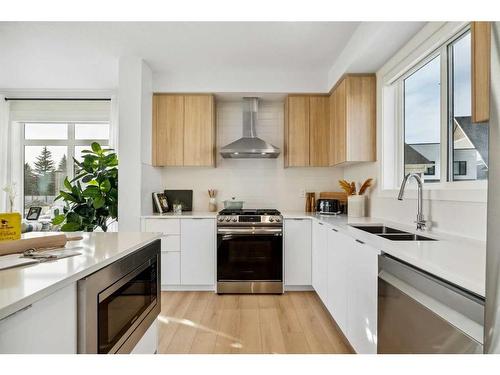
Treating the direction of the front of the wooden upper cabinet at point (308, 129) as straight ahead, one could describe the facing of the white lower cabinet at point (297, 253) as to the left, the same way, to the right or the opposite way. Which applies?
the same way

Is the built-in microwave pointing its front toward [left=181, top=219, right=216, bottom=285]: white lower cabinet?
no

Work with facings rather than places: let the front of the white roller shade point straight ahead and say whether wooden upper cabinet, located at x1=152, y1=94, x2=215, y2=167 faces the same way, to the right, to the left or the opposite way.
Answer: the same way

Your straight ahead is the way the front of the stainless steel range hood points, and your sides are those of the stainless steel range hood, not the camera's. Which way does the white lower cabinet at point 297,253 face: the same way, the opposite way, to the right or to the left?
the same way

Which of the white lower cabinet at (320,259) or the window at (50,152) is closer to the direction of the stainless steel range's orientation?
the white lower cabinet

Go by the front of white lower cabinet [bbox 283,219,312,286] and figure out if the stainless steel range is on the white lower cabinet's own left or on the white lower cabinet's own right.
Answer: on the white lower cabinet's own right

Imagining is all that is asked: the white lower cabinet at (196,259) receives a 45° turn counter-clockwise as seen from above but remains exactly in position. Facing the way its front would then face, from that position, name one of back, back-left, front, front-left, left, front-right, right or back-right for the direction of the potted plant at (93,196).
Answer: back-right

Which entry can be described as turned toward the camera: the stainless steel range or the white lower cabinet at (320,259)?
the stainless steel range

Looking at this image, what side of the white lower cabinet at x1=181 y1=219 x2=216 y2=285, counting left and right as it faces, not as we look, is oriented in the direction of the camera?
front

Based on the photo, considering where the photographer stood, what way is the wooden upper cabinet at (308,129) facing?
facing the viewer

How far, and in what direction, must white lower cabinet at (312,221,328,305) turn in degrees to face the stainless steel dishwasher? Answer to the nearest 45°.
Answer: approximately 90° to its left

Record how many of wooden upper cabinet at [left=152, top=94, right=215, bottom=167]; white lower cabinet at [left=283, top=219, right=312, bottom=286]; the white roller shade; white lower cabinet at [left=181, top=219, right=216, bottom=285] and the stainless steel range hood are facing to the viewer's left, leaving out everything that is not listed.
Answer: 0

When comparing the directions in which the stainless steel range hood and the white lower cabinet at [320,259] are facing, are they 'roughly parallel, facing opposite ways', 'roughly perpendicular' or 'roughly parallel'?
roughly perpendicular

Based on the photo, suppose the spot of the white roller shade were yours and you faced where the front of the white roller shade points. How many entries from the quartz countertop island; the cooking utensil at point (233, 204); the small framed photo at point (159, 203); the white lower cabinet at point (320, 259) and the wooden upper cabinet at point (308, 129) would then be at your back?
0

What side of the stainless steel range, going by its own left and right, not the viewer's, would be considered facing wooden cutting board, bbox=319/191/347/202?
left

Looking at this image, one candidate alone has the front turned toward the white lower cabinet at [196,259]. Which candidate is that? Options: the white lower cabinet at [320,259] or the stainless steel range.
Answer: the white lower cabinet at [320,259]

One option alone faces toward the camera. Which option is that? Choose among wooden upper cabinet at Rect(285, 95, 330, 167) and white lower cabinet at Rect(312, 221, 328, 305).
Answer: the wooden upper cabinet

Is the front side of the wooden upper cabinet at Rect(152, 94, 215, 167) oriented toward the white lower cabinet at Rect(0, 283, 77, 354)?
yes

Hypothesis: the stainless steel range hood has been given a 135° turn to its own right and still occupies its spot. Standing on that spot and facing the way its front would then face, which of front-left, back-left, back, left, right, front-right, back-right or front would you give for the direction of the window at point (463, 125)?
back

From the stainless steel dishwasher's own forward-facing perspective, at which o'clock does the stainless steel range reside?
The stainless steel range is roughly at 3 o'clock from the stainless steel dishwasher.

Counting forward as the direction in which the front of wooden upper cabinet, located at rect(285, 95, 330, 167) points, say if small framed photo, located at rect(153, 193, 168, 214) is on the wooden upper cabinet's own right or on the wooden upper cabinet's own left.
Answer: on the wooden upper cabinet's own right

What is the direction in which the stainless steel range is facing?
toward the camera
